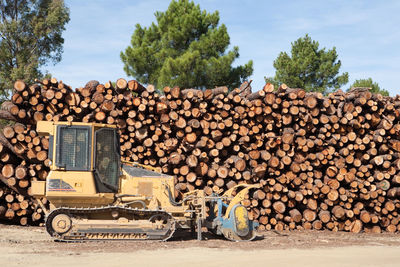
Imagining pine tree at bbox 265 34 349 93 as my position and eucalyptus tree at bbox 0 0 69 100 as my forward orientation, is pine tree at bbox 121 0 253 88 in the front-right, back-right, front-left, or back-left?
front-left

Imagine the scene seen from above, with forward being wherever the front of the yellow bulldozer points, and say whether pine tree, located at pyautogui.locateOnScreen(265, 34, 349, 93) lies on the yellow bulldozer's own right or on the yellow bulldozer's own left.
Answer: on the yellow bulldozer's own left

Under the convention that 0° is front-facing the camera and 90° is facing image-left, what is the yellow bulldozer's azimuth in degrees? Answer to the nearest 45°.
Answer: approximately 270°

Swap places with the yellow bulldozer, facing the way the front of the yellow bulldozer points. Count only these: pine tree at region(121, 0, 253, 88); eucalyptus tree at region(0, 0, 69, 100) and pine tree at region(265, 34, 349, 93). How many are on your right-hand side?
0

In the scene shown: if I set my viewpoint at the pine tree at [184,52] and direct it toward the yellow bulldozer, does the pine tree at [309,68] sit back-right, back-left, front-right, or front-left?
back-left

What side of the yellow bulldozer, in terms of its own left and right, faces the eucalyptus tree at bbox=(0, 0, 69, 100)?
left

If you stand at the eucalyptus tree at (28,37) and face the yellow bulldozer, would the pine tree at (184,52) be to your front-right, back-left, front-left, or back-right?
front-left

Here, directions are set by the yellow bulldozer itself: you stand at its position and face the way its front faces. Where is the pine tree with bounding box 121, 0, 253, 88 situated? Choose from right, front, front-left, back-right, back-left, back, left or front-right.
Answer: left
